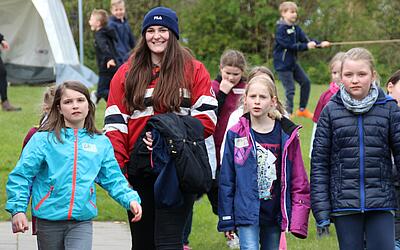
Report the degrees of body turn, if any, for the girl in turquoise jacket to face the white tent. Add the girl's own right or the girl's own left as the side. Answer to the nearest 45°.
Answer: approximately 180°

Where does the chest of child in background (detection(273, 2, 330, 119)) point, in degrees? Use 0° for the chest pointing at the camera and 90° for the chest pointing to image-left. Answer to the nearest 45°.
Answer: approximately 315°

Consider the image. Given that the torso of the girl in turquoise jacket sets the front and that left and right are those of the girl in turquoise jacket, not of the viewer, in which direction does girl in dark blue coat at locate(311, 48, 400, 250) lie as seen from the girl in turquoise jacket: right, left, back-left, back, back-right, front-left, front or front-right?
left

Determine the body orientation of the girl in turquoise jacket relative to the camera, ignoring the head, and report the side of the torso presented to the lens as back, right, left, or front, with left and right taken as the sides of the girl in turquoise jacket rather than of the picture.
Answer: front

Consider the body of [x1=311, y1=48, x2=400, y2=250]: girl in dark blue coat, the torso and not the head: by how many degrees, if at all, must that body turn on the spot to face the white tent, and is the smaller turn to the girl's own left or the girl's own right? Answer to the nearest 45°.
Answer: approximately 135° to the girl's own right

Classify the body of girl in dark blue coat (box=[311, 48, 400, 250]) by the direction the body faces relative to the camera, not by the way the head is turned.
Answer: toward the camera

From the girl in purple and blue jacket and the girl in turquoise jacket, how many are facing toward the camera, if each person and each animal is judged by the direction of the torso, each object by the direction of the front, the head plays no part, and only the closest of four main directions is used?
2

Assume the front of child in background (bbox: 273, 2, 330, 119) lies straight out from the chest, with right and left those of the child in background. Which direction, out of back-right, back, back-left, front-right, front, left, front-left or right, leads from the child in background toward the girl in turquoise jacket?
front-right

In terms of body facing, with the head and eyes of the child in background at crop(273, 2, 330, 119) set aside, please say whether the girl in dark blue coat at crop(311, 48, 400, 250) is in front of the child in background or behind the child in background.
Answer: in front
